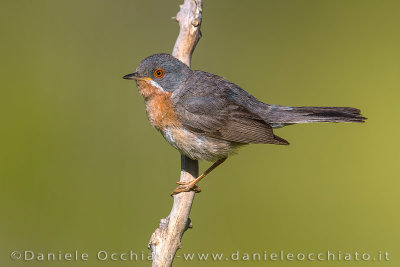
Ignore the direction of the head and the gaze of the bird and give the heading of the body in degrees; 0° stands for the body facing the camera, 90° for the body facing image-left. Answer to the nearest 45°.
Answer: approximately 90°
